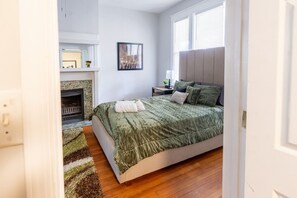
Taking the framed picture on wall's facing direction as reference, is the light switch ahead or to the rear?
ahead

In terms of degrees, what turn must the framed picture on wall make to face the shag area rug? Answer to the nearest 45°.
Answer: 0° — it already faces it

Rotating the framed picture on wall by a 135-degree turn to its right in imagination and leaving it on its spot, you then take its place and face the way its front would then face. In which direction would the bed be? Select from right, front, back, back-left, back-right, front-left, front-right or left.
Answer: back-left

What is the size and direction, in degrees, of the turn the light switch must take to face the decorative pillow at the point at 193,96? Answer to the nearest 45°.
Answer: approximately 135° to its left

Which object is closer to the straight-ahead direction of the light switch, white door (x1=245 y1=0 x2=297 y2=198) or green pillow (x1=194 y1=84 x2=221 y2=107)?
the white door

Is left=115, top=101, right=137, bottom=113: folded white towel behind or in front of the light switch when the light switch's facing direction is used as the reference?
behind
